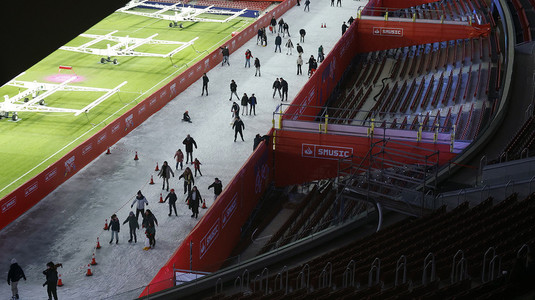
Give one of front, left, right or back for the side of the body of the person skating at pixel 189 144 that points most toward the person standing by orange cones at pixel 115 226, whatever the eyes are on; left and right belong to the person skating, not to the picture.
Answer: front

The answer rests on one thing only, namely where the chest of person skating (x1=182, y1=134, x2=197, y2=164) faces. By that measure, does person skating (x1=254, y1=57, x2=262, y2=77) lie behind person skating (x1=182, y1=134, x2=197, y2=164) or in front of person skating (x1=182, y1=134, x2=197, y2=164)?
behind

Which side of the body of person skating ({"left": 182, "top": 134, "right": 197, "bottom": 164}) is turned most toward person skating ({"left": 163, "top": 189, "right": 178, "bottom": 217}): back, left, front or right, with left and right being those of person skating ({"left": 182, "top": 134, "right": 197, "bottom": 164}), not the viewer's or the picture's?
front

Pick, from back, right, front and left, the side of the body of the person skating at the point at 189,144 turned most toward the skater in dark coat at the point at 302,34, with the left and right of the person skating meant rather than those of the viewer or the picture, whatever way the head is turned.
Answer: back

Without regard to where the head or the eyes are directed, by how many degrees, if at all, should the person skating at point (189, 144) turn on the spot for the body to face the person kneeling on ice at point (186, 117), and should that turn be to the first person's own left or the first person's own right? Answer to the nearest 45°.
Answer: approximately 180°

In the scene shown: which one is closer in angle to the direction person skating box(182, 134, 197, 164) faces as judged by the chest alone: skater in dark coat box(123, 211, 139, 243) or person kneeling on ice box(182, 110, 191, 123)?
the skater in dark coat

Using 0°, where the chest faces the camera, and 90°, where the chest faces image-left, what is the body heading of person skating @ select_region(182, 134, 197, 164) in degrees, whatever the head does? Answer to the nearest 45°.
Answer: approximately 0°

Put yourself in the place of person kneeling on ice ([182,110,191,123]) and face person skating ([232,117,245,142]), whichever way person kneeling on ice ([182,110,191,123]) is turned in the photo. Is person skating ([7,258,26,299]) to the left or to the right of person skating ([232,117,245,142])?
right

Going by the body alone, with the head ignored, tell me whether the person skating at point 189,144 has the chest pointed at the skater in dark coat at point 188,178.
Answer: yes
